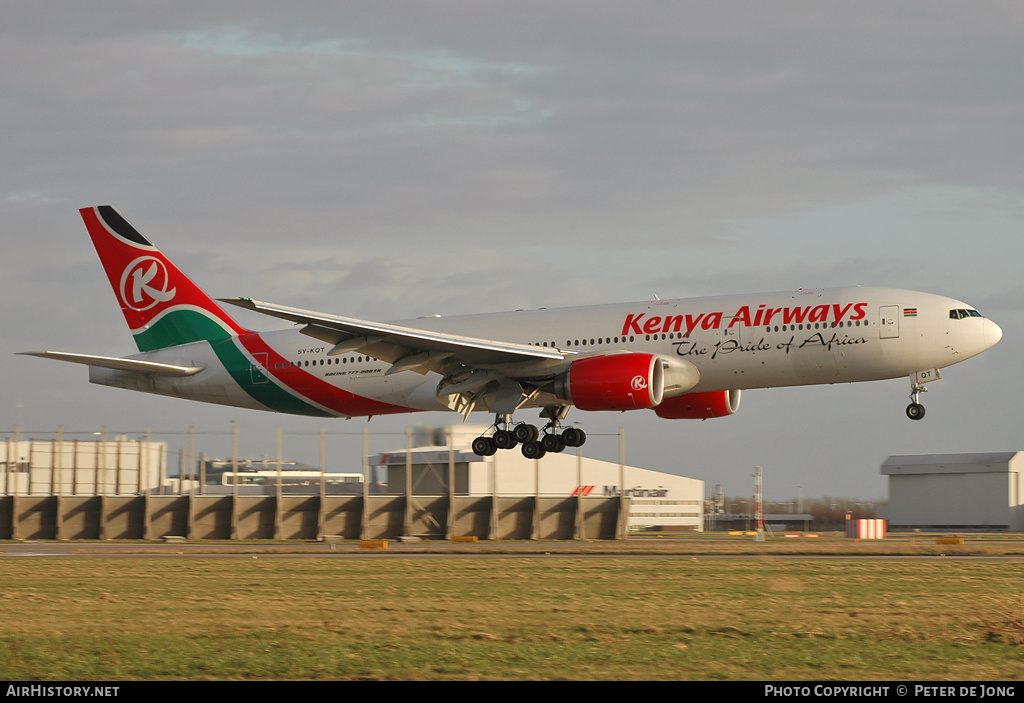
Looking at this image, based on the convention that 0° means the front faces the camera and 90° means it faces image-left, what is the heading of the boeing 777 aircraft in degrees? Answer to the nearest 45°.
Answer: approximately 270°
